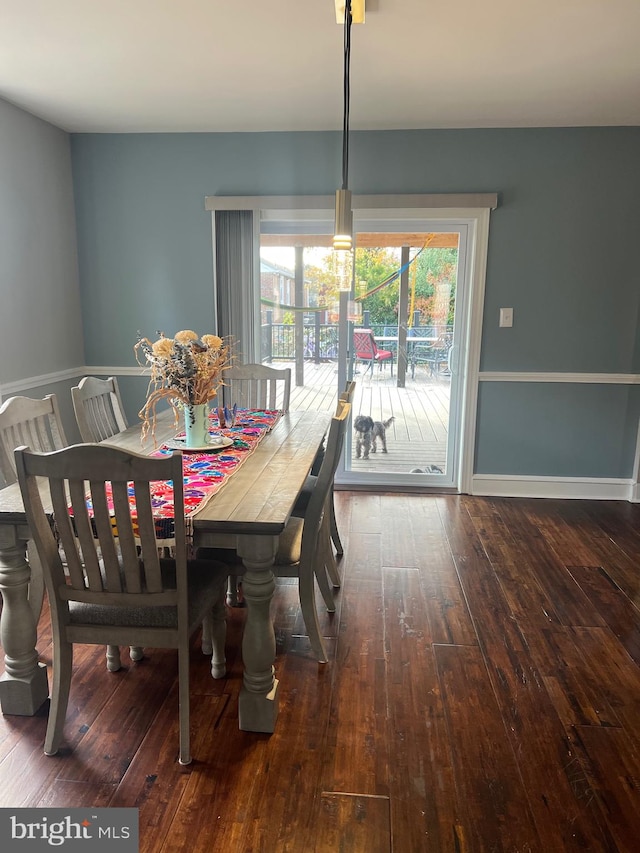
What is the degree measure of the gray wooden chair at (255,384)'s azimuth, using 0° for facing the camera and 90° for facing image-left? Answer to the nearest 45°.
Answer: approximately 0°

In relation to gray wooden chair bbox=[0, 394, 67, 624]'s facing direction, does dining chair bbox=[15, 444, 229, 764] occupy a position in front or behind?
in front

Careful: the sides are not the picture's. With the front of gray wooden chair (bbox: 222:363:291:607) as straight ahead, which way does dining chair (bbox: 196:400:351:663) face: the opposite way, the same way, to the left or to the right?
to the right

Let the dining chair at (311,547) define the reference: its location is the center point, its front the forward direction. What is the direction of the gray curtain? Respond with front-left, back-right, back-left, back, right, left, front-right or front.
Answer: right

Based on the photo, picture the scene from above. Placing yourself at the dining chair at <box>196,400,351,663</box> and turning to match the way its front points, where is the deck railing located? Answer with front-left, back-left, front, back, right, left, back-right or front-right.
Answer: right

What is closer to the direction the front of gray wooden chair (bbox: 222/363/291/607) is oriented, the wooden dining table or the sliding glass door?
the wooden dining table

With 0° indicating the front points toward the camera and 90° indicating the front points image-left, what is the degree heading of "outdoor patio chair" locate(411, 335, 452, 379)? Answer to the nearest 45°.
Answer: approximately 45°

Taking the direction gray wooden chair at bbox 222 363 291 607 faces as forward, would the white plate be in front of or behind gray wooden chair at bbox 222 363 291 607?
in front

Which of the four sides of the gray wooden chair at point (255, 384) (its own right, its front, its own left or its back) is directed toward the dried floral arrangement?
front

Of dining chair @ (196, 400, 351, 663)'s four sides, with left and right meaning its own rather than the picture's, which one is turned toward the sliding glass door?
right

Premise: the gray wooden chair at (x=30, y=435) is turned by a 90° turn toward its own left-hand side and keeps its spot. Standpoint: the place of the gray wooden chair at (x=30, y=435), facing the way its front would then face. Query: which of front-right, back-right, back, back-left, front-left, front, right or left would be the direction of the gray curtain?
front

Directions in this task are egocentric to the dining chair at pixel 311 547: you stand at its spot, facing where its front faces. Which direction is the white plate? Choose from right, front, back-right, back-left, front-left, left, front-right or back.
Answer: front-right

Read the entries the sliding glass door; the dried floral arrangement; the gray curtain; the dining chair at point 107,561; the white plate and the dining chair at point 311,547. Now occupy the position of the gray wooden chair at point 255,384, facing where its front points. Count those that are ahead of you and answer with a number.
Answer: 4

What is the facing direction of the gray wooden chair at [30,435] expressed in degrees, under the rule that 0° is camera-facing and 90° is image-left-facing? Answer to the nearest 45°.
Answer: approximately 315°

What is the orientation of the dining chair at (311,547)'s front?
to the viewer's left
